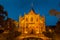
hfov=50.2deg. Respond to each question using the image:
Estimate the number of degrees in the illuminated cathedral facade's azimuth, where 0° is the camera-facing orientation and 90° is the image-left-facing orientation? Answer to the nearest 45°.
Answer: approximately 0°
